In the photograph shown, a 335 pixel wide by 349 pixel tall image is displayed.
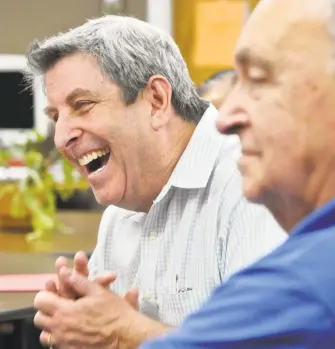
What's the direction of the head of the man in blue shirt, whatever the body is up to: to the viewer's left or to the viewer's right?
to the viewer's left

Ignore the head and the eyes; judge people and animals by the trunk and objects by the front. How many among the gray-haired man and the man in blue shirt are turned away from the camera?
0

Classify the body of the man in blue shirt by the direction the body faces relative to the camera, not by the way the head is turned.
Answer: to the viewer's left

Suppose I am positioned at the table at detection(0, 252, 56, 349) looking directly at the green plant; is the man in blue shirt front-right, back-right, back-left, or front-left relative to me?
back-right

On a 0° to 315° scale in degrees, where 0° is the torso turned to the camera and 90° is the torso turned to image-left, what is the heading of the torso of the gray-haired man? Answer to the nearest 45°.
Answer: approximately 45°
